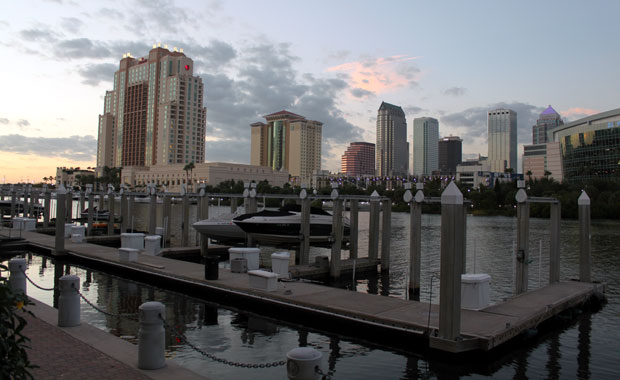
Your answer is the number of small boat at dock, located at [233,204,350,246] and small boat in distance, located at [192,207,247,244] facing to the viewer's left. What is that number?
2

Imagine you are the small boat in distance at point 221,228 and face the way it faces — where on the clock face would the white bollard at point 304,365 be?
The white bollard is roughly at 9 o'clock from the small boat in distance.

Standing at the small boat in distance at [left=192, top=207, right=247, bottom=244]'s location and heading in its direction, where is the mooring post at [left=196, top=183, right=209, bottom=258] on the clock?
The mooring post is roughly at 10 o'clock from the small boat in distance.

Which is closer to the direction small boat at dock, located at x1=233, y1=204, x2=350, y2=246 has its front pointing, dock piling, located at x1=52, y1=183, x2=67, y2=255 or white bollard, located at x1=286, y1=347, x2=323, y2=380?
the dock piling

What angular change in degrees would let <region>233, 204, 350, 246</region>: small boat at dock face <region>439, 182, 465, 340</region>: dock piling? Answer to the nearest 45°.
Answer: approximately 90° to its left

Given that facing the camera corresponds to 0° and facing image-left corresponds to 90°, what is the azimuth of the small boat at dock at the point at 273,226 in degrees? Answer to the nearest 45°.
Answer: approximately 90°

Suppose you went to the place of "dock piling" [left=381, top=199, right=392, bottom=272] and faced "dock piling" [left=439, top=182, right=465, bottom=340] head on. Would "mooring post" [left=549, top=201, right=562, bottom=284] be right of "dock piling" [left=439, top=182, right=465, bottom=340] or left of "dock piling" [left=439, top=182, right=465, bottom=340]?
left

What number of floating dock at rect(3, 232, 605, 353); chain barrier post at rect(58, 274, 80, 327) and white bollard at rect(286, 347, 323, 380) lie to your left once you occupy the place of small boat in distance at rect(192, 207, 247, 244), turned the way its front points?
3

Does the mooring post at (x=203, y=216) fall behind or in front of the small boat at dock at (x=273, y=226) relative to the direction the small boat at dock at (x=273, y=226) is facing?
in front

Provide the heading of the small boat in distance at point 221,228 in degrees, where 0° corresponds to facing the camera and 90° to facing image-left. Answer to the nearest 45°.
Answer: approximately 90°

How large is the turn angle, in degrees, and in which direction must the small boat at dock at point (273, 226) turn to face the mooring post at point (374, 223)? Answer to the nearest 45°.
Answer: approximately 135° to its left

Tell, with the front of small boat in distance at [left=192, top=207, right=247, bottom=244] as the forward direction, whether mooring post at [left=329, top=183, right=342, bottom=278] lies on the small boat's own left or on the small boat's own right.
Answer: on the small boat's own left

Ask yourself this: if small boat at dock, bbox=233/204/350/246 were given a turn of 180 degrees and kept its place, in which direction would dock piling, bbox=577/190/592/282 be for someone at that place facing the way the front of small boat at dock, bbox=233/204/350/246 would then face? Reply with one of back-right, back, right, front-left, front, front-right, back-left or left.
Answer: front-right

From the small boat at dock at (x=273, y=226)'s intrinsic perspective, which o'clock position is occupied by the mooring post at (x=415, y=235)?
The mooring post is roughly at 8 o'clock from the small boat at dock.

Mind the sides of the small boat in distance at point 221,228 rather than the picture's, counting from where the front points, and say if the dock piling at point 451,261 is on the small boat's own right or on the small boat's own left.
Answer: on the small boat's own left

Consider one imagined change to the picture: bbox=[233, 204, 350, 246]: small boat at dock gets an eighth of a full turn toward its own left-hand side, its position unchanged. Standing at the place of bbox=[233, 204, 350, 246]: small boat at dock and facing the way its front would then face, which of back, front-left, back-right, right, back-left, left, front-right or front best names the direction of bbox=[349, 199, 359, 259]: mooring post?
left
